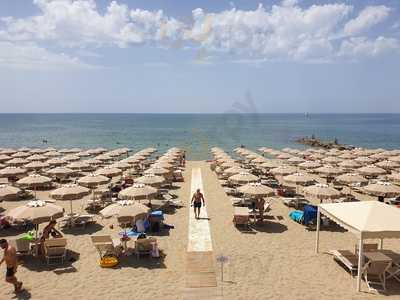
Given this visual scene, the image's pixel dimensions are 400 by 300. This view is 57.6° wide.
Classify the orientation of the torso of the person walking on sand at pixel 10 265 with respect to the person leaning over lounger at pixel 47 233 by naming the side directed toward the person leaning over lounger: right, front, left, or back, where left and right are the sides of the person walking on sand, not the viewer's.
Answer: right

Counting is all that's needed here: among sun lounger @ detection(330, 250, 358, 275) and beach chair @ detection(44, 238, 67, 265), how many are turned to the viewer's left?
0

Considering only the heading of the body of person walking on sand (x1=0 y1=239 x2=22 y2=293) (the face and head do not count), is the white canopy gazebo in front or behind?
behind

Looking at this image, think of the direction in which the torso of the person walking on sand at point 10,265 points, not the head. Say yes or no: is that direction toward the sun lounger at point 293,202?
no

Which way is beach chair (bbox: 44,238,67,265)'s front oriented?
away from the camera

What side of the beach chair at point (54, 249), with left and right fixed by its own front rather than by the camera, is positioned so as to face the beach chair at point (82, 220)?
front

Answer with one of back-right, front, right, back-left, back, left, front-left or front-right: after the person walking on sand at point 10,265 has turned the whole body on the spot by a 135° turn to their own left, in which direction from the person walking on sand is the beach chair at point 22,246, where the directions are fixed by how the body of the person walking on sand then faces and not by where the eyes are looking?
back-left

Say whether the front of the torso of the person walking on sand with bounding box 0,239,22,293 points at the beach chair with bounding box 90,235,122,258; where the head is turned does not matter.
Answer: no

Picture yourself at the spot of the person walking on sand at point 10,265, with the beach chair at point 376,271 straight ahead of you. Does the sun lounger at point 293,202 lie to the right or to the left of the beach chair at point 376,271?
left

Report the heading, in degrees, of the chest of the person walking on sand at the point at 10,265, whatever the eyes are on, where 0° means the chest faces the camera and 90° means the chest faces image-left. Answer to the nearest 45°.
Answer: approximately 90°
